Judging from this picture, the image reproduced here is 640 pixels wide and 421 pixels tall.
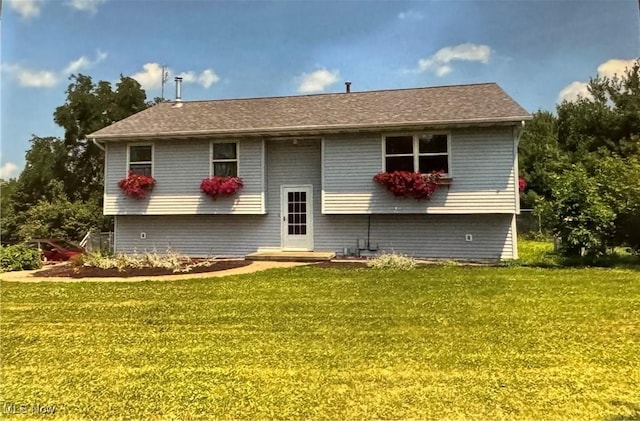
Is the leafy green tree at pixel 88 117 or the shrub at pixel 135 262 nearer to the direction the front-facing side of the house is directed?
the shrub

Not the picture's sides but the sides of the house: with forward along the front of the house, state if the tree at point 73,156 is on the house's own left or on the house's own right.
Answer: on the house's own right

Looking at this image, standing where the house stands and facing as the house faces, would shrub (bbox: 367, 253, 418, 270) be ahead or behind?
ahead

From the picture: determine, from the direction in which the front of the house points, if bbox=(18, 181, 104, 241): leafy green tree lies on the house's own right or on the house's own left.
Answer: on the house's own right

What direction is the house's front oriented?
toward the camera

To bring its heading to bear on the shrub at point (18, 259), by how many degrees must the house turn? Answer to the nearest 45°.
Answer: approximately 90° to its right

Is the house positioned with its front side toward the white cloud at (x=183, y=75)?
no

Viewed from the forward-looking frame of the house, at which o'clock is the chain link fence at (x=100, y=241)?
The chain link fence is roughly at 4 o'clock from the house.

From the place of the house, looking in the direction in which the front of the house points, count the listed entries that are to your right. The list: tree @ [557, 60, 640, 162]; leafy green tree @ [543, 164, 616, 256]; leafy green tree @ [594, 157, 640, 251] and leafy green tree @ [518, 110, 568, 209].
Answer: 0

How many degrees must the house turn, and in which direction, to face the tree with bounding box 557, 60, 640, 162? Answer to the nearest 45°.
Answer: approximately 135° to its left

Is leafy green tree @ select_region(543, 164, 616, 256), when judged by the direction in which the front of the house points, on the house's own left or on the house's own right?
on the house's own left

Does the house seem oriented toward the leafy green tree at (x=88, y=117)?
no
